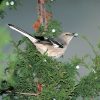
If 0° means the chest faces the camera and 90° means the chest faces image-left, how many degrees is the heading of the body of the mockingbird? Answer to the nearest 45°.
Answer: approximately 270°
